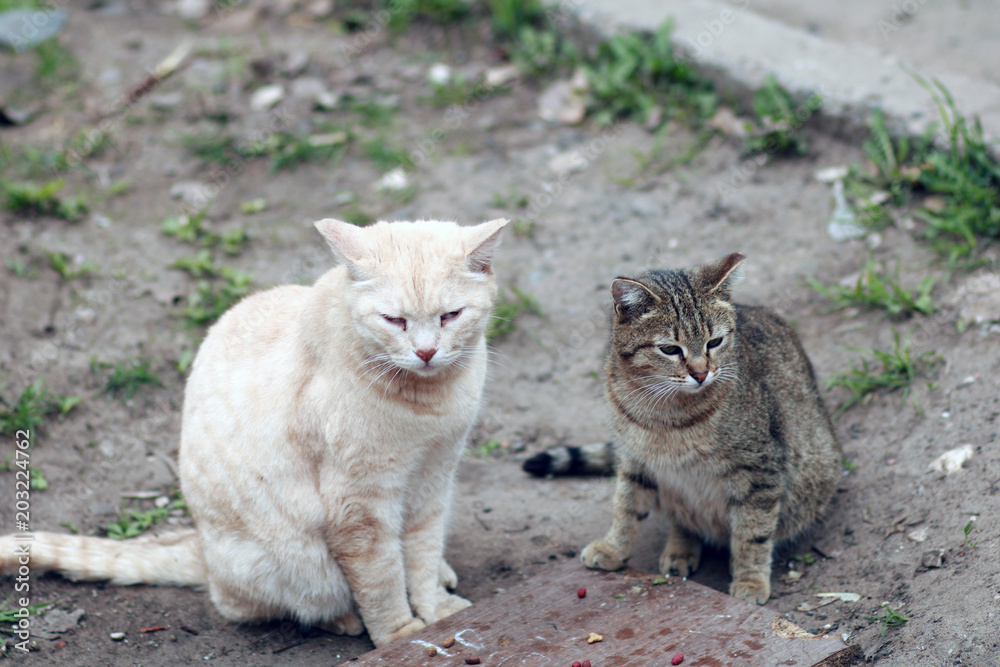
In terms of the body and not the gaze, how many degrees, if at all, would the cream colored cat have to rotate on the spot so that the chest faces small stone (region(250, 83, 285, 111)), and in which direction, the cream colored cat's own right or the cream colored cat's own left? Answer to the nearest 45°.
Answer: approximately 135° to the cream colored cat's own left

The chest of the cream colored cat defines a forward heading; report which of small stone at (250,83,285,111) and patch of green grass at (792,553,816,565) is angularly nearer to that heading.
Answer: the patch of green grass

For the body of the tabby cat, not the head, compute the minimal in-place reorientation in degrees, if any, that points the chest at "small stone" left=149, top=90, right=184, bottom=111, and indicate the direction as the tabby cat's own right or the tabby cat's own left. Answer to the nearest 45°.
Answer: approximately 90° to the tabby cat's own right

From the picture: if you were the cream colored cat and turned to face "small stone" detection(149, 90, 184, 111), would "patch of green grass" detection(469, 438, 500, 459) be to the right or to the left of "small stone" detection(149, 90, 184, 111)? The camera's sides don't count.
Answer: right

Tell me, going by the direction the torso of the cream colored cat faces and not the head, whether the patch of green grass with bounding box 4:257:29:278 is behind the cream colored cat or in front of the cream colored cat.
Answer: behind

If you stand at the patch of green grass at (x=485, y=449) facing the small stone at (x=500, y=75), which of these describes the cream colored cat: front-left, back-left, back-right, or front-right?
back-left

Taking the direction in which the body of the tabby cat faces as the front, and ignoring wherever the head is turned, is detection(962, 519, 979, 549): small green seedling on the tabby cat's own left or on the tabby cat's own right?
on the tabby cat's own left

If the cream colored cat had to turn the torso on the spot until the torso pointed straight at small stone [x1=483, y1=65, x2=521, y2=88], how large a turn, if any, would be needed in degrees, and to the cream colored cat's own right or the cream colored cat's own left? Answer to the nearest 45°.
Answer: approximately 135° to the cream colored cat's own left

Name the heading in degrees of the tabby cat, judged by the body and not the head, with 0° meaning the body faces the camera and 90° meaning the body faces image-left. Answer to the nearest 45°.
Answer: approximately 45°

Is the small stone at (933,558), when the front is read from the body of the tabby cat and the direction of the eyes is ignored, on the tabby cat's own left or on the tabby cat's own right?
on the tabby cat's own left

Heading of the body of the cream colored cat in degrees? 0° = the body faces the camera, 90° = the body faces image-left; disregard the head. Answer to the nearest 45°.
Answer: approximately 315°
